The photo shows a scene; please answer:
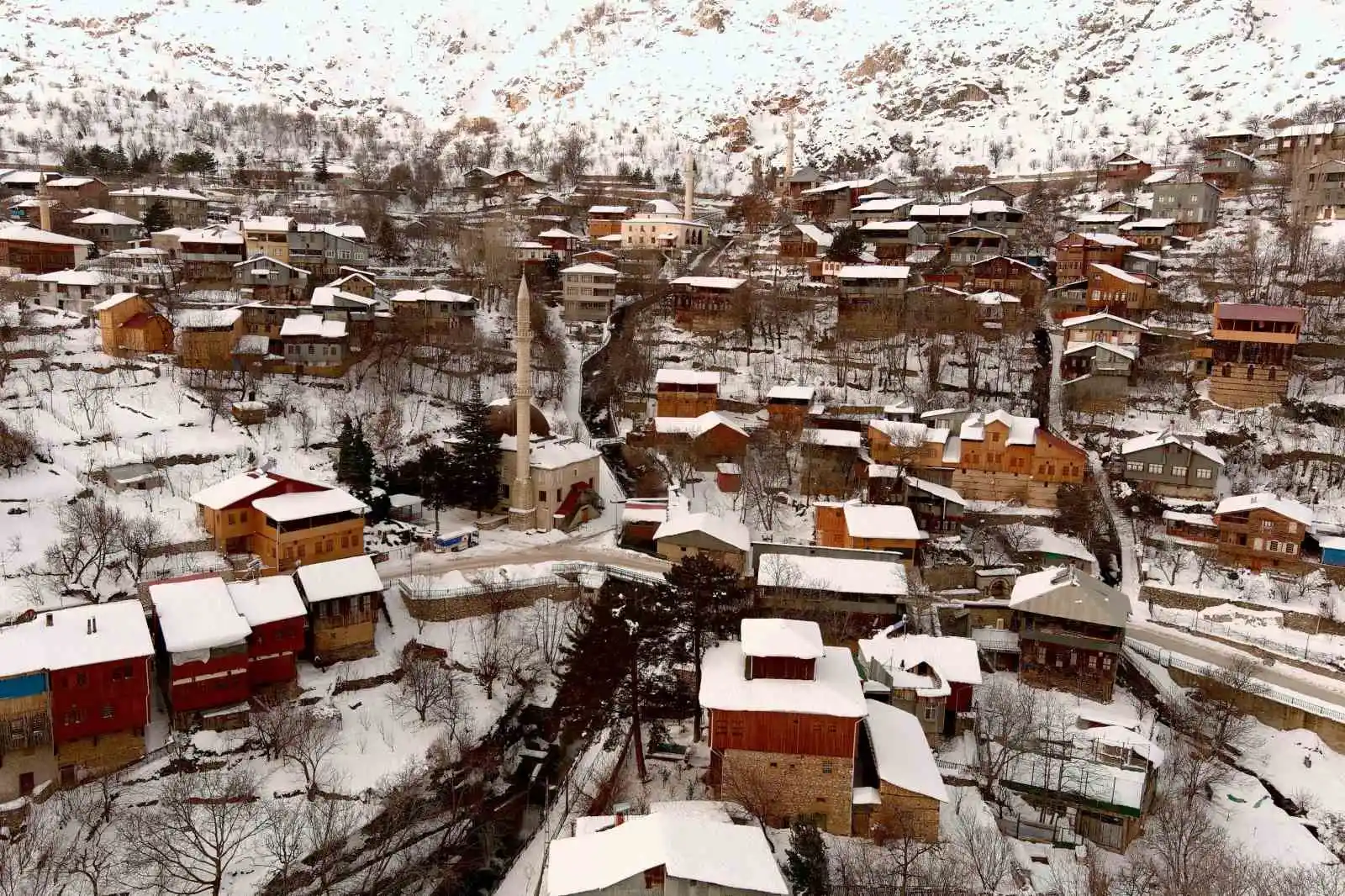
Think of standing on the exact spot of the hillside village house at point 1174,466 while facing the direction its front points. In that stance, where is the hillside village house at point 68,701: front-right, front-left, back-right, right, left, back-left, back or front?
front-right

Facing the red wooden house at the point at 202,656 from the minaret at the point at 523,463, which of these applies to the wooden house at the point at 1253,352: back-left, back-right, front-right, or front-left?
back-left

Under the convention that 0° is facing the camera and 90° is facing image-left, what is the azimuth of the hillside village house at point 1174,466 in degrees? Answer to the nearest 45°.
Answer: approximately 0°

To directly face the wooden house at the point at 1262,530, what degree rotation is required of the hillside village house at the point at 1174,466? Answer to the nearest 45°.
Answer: approximately 45° to its left

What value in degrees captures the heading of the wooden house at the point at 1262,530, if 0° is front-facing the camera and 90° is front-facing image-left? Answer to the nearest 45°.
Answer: approximately 0°

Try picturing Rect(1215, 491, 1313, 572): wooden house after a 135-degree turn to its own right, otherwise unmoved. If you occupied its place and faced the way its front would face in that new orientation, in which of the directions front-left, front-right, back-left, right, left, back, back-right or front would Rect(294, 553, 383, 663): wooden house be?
left

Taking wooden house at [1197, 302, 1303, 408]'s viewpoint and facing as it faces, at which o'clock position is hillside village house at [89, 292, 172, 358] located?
The hillside village house is roughly at 2 o'clock from the wooden house.

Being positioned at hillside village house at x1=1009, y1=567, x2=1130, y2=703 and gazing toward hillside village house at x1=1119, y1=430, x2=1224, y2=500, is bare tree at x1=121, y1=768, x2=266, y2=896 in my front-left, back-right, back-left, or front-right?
back-left

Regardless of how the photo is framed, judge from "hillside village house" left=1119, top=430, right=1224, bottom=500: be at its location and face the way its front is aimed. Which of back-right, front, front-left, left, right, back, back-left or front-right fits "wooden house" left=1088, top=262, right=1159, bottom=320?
back

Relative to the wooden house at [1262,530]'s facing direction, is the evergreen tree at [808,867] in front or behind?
in front

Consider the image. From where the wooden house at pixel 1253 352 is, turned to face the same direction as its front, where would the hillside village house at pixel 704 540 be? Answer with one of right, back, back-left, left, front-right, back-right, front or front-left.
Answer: front-right

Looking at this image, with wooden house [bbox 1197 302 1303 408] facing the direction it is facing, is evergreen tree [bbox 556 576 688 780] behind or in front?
in front

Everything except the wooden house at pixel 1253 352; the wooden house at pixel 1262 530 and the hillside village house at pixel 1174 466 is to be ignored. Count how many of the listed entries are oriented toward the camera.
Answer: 3

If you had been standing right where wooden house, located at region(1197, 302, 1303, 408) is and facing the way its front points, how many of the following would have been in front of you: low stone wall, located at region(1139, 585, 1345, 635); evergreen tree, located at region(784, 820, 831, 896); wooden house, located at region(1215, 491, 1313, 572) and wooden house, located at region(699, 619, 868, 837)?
4
